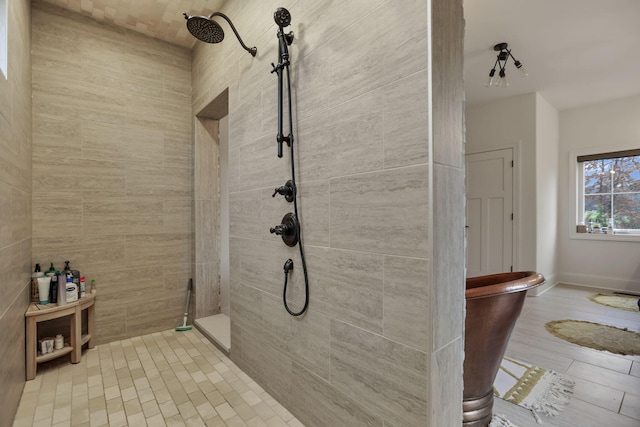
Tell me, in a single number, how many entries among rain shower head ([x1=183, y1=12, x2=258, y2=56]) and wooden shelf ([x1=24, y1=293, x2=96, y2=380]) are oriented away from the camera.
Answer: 0

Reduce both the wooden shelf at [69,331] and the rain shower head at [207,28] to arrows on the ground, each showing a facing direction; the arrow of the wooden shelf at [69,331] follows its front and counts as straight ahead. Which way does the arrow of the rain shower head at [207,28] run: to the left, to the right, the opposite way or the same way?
to the right

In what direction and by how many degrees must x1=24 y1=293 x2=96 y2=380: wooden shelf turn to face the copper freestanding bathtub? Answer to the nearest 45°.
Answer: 0° — it already faces it

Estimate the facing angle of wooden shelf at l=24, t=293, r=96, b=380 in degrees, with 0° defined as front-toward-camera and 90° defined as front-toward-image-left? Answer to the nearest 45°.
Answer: approximately 315°

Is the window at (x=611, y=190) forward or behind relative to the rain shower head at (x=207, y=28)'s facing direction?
behind

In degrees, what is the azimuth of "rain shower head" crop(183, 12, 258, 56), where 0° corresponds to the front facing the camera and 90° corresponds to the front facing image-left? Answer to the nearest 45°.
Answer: approximately 45°
